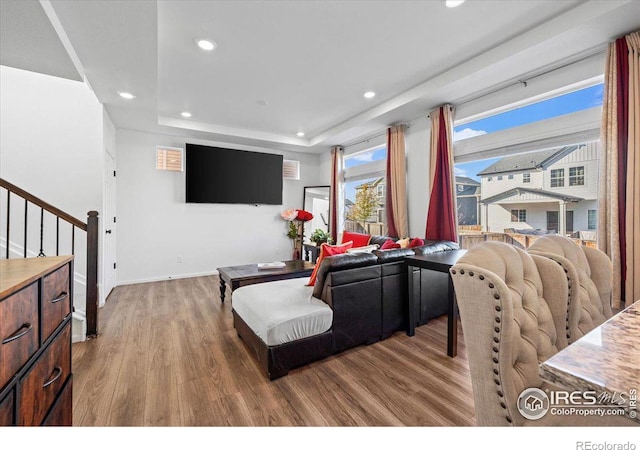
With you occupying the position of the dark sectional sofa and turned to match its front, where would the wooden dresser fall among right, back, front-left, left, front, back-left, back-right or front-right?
left

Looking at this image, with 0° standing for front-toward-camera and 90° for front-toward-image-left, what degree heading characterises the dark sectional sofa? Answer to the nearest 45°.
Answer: approximately 135°

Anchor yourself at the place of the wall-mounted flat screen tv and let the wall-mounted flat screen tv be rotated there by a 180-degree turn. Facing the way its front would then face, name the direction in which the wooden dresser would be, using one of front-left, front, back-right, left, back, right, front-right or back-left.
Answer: back-left

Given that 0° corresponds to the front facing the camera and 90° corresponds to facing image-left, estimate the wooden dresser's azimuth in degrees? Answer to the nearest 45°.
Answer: approximately 315°

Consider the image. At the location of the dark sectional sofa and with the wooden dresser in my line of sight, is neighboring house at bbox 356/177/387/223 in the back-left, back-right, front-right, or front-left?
back-right

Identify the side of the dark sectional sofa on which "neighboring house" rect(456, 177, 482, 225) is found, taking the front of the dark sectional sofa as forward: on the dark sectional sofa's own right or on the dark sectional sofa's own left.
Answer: on the dark sectional sofa's own right

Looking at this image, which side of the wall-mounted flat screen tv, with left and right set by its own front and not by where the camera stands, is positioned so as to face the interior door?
right
